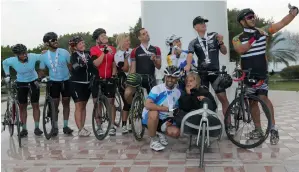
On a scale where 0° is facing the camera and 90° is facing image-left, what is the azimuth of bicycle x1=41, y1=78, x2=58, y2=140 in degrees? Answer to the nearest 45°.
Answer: approximately 0°

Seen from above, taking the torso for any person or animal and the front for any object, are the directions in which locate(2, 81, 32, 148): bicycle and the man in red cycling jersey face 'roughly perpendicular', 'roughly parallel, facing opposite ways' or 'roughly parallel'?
roughly parallel

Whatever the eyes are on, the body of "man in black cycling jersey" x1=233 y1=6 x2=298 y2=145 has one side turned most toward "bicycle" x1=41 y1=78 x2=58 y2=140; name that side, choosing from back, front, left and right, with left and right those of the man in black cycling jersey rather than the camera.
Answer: right

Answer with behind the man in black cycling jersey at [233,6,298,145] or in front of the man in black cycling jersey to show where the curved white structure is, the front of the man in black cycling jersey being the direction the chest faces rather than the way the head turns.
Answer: behind

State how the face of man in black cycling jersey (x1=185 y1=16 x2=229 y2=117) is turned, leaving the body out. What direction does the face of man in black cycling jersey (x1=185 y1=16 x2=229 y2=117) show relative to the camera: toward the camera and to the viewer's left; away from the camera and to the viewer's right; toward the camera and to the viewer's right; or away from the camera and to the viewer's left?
toward the camera and to the viewer's right

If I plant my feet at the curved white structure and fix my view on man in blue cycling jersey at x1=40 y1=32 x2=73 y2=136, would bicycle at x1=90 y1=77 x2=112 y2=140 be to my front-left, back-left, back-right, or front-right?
front-left

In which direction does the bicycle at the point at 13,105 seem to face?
toward the camera

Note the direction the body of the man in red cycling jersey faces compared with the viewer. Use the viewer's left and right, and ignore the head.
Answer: facing the viewer

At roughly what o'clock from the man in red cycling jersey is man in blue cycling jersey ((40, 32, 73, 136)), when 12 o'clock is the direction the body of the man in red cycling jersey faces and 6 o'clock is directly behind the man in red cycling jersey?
The man in blue cycling jersey is roughly at 4 o'clock from the man in red cycling jersey.

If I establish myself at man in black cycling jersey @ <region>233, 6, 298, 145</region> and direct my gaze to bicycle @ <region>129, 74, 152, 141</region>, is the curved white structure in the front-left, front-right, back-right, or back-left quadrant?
front-right

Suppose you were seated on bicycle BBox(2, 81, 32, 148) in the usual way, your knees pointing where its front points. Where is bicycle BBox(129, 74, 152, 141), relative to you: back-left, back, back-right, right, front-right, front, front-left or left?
front-left

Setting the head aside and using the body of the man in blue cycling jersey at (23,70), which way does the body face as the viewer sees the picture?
toward the camera
